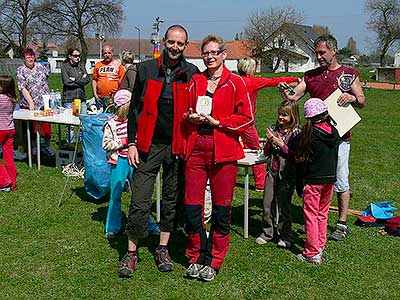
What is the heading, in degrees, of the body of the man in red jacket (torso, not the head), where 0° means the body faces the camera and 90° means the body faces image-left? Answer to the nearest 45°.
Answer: approximately 0°

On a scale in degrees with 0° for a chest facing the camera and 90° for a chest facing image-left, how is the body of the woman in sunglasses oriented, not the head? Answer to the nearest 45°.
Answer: approximately 315°

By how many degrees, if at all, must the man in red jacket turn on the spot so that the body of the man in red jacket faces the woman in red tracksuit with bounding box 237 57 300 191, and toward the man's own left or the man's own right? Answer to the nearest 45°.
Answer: approximately 135° to the man's own left

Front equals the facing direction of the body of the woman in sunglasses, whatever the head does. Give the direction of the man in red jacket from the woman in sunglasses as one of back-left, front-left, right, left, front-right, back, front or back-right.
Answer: front-right

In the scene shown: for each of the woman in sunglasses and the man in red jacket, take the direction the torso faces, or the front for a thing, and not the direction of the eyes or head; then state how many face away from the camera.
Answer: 0
